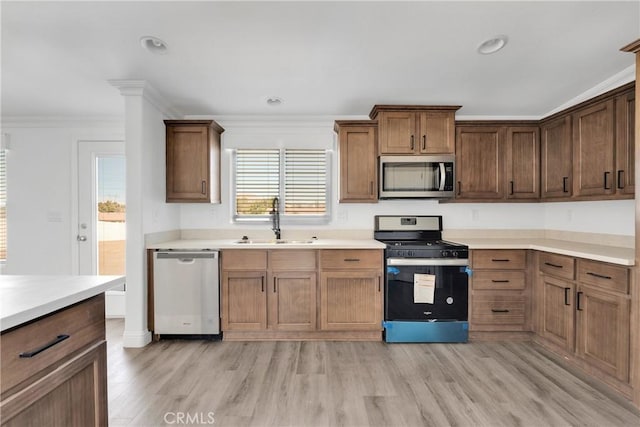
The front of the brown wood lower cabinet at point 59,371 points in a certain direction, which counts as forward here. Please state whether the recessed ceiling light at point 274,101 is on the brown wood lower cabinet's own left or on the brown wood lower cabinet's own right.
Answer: on the brown wood lower cabinet's own left

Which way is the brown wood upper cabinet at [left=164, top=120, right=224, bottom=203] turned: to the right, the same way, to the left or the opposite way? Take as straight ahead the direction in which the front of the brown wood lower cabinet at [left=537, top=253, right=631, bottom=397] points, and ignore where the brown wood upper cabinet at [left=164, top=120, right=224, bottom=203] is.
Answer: to the left

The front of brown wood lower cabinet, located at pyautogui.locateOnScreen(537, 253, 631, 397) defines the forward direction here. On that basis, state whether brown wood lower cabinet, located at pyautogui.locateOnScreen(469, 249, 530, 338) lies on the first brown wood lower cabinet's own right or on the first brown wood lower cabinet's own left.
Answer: on the first brown wood lower cabinet's own right

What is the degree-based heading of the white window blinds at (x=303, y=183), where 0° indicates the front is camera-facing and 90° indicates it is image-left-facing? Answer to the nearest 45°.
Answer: approximately 0°

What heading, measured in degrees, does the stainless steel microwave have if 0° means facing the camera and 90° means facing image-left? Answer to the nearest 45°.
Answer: approximately 0°

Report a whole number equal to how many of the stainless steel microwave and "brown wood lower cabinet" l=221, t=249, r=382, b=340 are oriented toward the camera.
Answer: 2

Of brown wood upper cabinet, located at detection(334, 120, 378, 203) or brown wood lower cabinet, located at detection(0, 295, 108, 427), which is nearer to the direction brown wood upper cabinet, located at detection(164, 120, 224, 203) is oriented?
the brown wood lower cabinet
